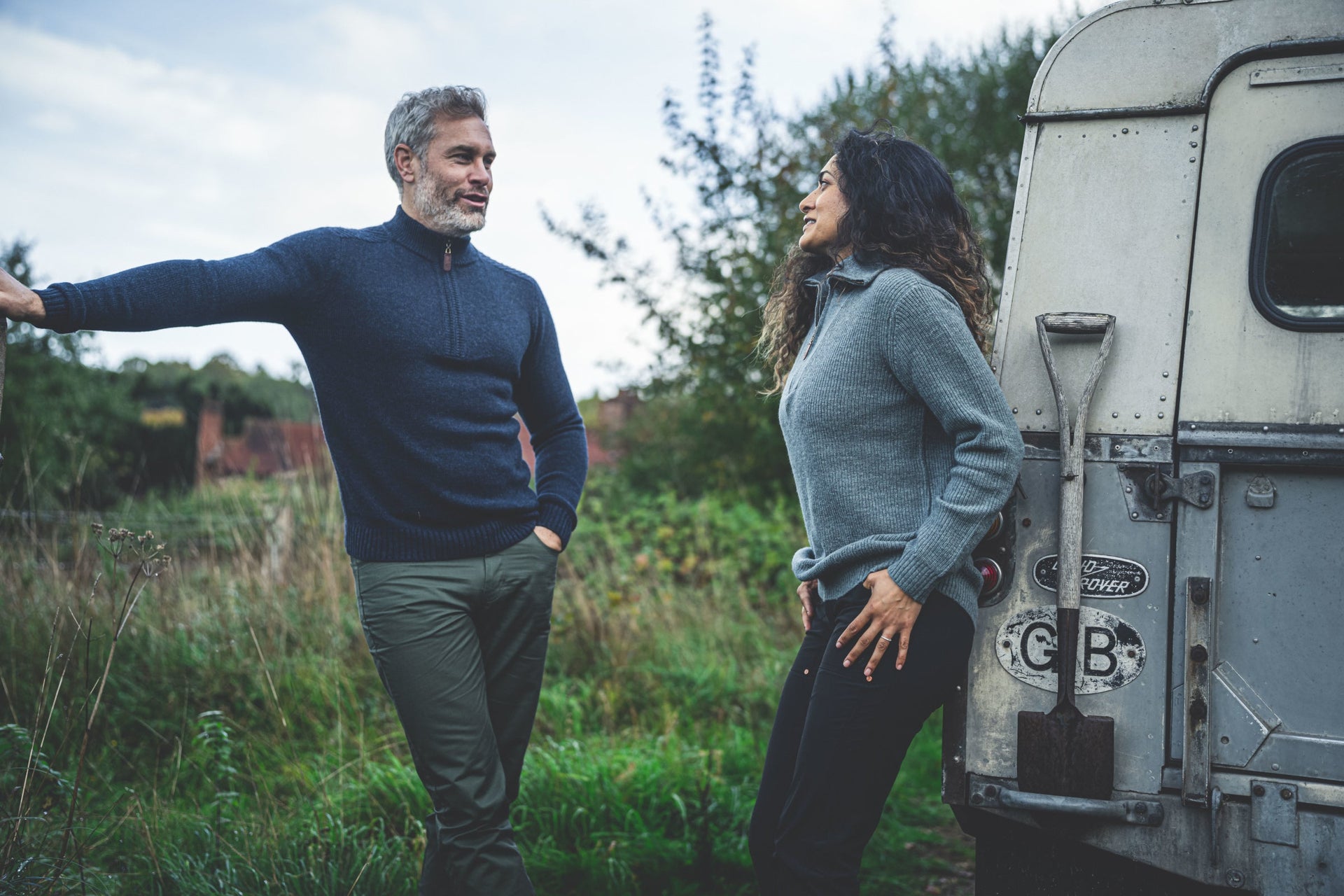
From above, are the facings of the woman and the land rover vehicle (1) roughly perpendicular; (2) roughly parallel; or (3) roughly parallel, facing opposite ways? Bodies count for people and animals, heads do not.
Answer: roughly perpendicular

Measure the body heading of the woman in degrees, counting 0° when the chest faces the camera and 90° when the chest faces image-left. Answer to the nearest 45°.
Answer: approximately 90°

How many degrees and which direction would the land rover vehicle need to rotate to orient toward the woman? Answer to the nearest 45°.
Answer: approximately 135° to its left

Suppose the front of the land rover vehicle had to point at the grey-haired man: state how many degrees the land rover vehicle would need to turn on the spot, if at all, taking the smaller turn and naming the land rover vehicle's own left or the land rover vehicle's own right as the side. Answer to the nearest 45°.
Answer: approximately 90° to the land rover vehicle's own left

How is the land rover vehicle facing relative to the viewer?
away from the camera

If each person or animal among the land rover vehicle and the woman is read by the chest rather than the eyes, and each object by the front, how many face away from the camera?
1

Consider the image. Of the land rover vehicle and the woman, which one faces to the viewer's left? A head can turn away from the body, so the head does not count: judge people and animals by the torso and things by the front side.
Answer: the woman

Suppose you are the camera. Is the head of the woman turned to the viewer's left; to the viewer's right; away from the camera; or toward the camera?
to the viewer's left

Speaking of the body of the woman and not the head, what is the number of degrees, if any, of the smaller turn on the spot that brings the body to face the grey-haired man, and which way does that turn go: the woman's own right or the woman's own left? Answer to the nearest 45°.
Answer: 0° — they already face them

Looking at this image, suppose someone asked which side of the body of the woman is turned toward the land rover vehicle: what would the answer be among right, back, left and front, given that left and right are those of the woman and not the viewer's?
back

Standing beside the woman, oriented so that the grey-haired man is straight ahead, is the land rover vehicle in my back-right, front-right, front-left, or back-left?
back-right
